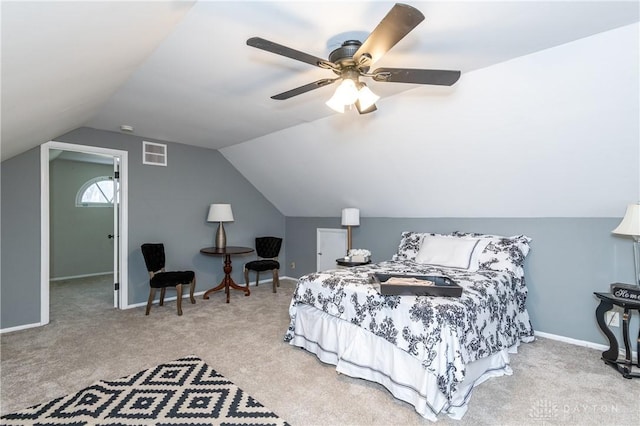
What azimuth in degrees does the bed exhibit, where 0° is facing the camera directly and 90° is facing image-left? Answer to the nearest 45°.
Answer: approximately 45°

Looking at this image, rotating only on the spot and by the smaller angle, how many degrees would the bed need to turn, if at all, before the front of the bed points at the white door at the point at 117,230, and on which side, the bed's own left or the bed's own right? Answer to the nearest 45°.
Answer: approximately 45° to the bed's own right

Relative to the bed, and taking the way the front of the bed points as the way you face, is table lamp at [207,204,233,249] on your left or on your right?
on your right

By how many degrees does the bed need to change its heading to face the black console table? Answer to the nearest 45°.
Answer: approximately 135° to its left

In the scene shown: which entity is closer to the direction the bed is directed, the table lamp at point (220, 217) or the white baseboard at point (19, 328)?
the white baseboard

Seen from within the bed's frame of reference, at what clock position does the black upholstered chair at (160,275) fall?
The black upholstered chair is roughly at 2 o'clock from the bed.
